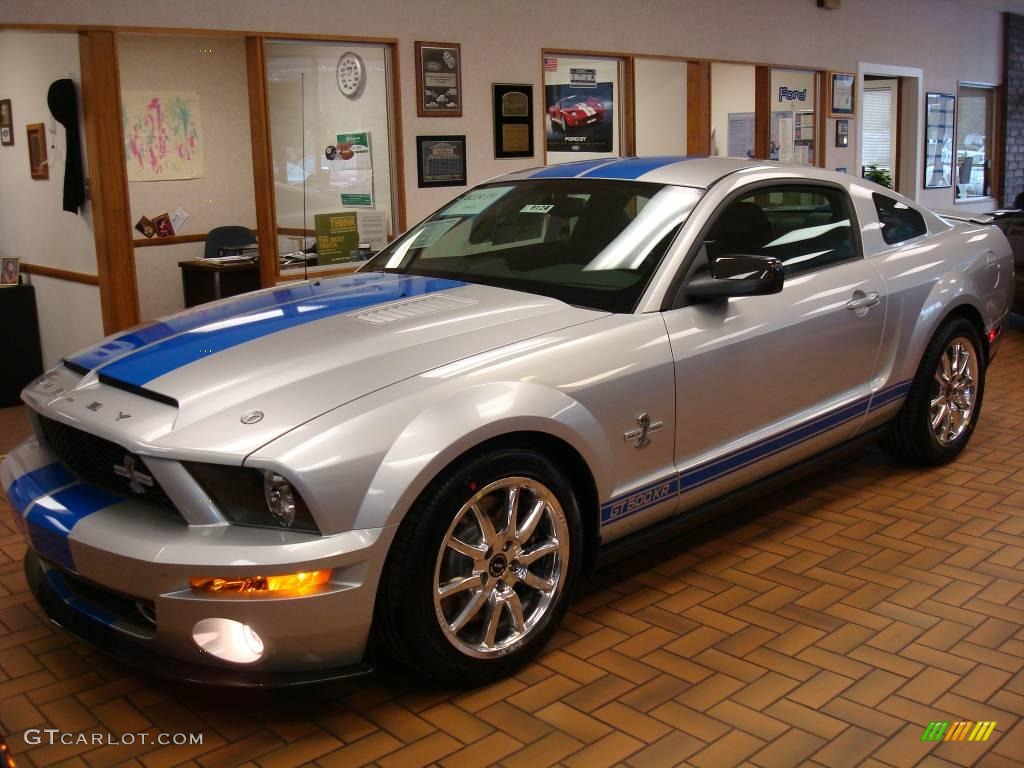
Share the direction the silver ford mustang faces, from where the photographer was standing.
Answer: facing the viewer and to the left of the viewer

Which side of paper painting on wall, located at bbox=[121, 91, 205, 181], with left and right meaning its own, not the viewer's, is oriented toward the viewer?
front

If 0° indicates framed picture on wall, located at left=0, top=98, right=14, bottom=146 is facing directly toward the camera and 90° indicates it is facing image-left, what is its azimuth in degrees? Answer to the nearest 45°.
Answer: approximately 0°

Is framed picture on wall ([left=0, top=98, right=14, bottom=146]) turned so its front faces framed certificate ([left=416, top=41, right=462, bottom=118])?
no

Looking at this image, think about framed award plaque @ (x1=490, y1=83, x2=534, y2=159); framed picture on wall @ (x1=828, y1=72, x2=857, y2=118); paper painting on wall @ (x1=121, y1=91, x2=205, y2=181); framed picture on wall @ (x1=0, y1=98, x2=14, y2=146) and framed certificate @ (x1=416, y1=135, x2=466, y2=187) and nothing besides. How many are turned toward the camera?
5

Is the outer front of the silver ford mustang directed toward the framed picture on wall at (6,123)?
no

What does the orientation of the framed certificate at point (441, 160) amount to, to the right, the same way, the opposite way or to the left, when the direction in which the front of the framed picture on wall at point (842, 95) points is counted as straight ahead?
the same way

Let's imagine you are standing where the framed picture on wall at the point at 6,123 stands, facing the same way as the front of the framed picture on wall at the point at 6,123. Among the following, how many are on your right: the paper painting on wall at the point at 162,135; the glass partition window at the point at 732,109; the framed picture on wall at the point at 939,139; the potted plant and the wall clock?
0

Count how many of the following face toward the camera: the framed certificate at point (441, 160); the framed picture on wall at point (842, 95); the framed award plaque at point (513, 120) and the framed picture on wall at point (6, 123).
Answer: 4

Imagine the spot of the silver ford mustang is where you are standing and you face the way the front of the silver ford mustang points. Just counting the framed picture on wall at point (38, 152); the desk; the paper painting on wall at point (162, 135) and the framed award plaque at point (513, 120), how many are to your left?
0

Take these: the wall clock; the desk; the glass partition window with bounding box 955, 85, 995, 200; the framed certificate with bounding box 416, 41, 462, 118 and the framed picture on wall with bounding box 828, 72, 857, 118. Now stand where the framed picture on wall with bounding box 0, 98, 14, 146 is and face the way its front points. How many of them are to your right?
0

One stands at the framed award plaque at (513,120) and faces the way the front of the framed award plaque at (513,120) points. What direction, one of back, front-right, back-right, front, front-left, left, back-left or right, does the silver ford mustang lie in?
front

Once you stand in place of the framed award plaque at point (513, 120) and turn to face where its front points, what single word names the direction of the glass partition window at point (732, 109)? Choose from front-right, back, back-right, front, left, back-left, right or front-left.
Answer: back-left

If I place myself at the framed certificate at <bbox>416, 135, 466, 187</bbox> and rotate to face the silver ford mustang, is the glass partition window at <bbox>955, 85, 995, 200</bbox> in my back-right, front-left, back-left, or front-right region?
back-left

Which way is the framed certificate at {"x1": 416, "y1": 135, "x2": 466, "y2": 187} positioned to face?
toward the camera
